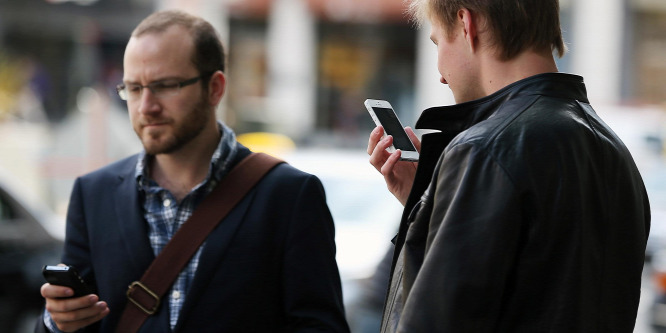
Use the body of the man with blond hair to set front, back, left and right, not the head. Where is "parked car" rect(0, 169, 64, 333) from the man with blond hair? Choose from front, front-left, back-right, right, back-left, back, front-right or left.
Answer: front

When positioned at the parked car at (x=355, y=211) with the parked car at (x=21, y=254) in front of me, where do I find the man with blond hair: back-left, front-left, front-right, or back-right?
front-left

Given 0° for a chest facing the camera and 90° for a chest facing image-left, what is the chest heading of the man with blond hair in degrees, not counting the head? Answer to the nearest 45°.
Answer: approximately 135°

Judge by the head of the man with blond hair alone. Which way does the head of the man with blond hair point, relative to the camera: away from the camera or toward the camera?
away from the camera

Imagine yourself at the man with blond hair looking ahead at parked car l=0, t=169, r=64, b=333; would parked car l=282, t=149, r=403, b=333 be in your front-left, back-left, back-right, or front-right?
front-right

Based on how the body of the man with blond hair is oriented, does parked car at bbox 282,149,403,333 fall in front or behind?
in front
